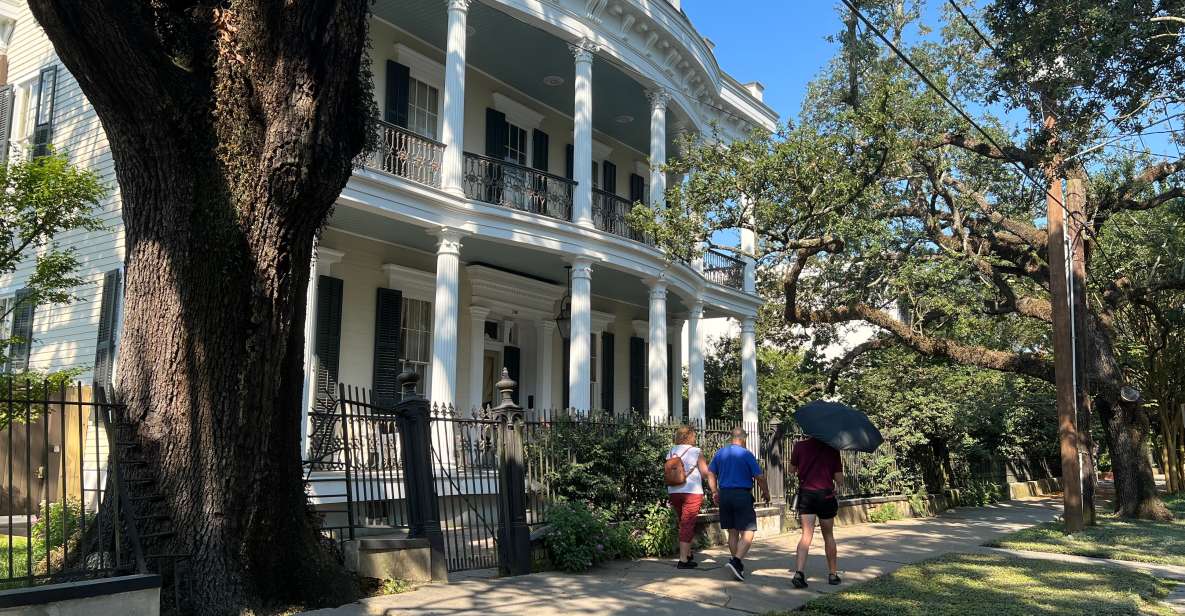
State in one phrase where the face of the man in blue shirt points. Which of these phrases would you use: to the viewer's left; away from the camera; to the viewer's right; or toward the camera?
away from the camera

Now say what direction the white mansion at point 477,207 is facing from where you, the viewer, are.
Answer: facing the viewer and to the right of the viewer

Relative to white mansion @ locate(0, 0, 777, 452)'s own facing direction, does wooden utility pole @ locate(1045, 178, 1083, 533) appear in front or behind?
in front

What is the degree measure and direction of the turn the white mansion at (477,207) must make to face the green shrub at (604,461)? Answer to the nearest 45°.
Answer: approximately 45° to its right

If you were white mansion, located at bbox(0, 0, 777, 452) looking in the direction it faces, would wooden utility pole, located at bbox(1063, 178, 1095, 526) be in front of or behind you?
in front

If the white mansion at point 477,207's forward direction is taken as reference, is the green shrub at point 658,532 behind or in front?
in front

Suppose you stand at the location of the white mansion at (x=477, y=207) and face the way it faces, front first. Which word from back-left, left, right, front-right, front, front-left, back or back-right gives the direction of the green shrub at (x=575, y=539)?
front-right
